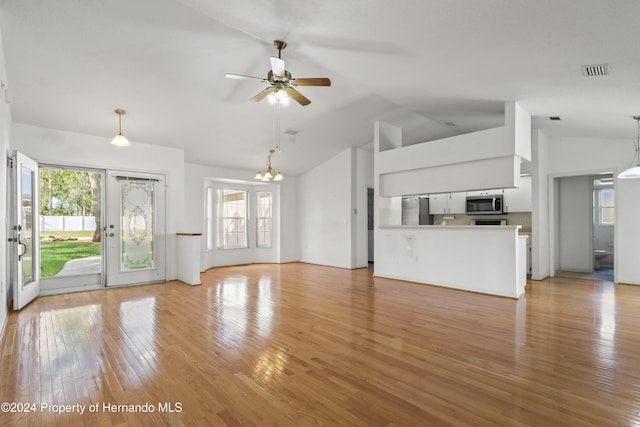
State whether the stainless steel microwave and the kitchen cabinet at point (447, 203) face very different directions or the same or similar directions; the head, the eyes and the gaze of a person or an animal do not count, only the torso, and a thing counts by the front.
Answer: same or similar directions

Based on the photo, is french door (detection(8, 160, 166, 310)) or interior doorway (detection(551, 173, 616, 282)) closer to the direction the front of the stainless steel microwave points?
the french door

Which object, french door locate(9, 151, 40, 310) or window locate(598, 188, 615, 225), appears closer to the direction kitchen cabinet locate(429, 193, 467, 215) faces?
the french door

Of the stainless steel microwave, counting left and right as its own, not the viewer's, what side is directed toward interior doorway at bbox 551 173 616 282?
left

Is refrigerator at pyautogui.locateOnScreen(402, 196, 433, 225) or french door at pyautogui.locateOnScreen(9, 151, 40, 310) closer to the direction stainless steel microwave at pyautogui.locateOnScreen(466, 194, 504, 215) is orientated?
the french door

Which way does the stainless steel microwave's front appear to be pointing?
toward the camera

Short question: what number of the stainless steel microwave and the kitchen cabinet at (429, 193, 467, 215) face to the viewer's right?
0
